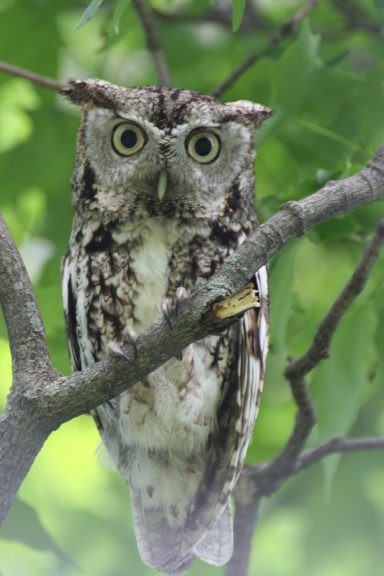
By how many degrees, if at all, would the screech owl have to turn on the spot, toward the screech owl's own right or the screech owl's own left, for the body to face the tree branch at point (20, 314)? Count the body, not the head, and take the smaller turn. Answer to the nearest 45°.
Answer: approximately 45° to the screech owl's own right

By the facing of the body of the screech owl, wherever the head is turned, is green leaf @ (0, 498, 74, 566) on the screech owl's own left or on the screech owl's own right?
on the screech owl's own right

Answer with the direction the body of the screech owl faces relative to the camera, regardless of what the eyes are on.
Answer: toward the camera

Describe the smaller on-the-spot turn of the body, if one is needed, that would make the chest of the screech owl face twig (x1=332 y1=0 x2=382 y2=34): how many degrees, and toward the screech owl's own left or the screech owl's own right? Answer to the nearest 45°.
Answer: approximately 135° to the screech owl's own left
